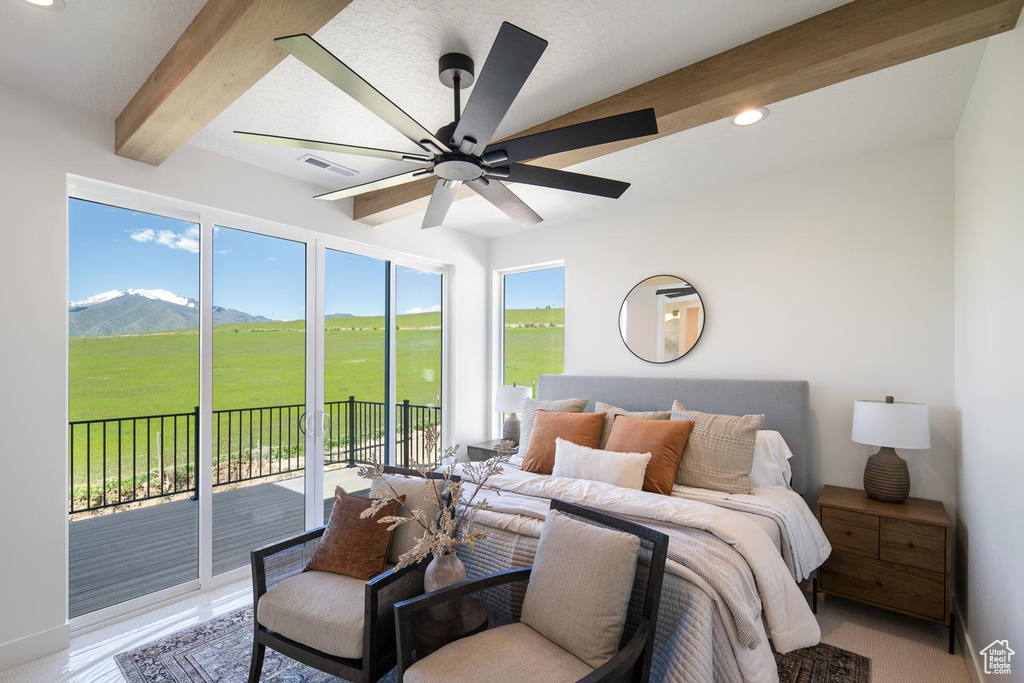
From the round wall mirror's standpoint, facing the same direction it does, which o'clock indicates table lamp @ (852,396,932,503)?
The table lamp is roughly at 10 o'clock from the round wall mirror.

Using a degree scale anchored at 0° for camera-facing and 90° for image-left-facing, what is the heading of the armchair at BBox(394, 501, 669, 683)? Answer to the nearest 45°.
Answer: approximately 45°

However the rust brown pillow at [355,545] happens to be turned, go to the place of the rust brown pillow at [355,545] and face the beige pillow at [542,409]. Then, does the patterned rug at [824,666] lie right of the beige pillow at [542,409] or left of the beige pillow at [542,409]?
right

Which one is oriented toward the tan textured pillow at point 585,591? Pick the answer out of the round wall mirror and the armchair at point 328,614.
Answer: the round wall mirror

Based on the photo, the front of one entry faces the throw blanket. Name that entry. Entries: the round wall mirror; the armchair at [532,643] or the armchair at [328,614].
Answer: the round wall mirror

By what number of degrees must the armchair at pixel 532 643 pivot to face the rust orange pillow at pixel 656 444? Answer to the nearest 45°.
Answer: approximately 180°

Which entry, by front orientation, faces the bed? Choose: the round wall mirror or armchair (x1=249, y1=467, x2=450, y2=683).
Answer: the round wall mirror

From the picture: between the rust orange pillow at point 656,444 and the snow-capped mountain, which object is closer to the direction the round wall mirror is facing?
the rust orange pillow

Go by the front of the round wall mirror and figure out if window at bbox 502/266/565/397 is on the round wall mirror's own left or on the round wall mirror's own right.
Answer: on the round wall mirror's own right

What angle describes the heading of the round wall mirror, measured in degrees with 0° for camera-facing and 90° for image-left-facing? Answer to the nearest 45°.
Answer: approximately 0°
